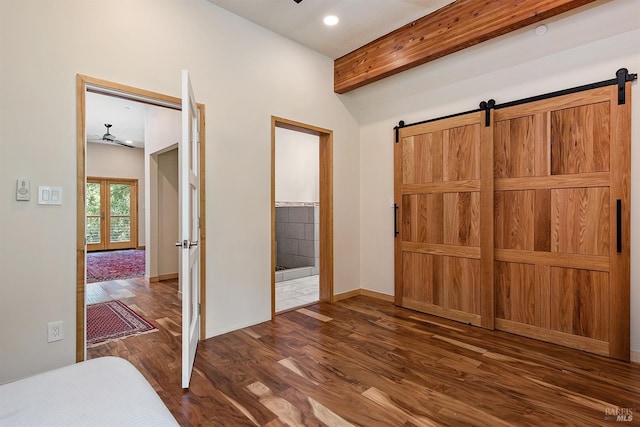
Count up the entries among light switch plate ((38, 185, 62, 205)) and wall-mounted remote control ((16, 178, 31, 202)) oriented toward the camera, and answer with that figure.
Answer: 2

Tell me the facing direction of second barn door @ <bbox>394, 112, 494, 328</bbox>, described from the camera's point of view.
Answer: facing the viewer and to the left of the viewer

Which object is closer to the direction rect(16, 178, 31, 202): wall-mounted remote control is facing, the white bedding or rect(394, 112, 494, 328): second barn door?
the white bedding

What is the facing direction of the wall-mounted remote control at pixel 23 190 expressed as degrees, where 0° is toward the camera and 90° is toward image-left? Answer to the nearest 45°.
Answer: approximately 0°

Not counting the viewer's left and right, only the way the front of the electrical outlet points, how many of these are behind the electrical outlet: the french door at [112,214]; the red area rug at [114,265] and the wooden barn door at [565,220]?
2

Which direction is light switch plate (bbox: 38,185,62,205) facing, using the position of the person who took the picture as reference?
facing the viewer

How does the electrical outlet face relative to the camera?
toward the camera

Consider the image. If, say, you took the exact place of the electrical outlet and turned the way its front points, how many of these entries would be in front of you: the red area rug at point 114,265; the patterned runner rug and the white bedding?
1

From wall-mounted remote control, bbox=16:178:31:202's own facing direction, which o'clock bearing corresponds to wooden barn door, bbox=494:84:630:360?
The wooden barn door is roughly at 10 o'clock from the wall-mounted remote control.

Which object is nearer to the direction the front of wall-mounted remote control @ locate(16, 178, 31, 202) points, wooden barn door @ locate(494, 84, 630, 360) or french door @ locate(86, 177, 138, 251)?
the wooden barn door

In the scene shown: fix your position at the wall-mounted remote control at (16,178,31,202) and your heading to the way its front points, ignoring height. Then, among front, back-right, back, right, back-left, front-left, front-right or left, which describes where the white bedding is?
front

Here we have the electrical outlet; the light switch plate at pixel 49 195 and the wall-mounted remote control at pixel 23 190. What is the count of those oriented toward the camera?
3

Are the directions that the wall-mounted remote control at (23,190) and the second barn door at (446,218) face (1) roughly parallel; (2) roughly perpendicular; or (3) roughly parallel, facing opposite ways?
roughly perpendicular
